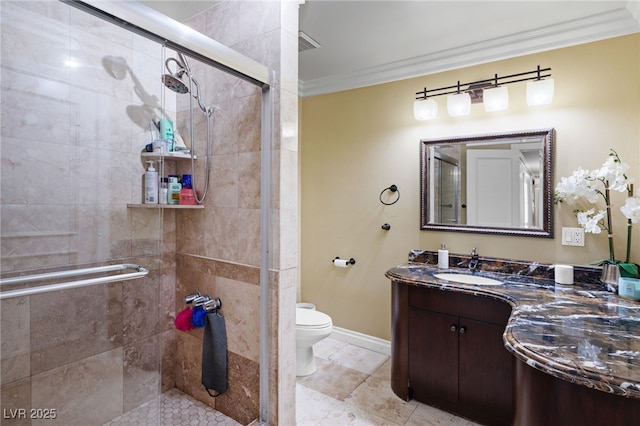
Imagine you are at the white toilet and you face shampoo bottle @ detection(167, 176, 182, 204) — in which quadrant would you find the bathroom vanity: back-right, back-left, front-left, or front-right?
back-left

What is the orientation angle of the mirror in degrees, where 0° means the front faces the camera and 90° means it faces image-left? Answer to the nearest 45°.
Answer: approximately 45°

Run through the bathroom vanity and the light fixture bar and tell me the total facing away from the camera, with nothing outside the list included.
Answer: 0

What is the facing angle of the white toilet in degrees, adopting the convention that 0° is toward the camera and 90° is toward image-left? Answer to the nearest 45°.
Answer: approximately 315°

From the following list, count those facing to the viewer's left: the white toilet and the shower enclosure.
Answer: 0

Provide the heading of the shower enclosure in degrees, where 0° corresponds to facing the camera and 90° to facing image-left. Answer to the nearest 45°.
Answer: approximately 315°
